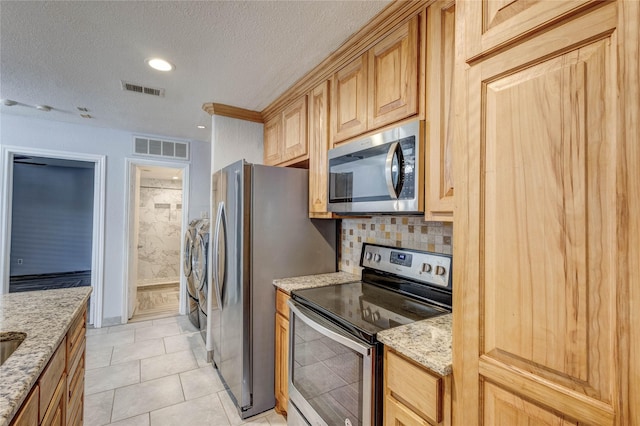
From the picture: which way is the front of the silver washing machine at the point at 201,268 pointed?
to the viewer's left

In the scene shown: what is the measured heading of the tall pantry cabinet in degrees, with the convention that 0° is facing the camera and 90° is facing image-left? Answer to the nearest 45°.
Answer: approximately 45°

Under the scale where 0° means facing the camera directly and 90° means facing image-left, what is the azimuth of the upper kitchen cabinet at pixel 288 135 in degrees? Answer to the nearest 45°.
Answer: approximately 45°

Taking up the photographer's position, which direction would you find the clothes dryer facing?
facing to the left of the viewer

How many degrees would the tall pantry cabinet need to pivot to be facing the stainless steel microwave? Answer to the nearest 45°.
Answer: approximately 90° to its right

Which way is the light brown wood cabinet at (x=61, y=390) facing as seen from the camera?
to the viewer's right

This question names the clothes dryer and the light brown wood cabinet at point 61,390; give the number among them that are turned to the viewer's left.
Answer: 1

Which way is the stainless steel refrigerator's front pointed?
to the viewer's left
